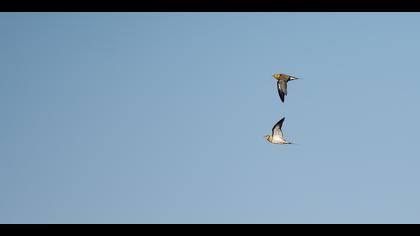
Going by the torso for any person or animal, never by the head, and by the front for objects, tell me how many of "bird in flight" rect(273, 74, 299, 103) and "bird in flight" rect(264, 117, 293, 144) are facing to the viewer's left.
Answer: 2

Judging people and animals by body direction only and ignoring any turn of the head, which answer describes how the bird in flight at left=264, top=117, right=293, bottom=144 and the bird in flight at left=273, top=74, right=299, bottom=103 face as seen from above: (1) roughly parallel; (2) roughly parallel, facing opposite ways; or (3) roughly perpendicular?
roughly parallel

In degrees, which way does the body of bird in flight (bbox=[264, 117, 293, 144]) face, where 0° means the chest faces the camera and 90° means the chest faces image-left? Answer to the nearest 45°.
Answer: approximately 90°

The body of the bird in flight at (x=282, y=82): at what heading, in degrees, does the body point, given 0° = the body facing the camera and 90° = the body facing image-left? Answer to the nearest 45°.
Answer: approximately 90°
